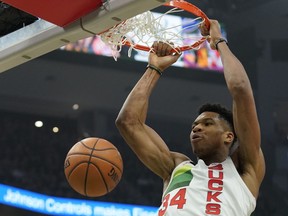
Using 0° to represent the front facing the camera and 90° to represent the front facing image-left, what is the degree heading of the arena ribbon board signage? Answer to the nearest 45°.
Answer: approximately 0°

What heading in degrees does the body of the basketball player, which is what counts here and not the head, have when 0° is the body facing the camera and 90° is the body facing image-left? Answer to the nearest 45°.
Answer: approximately 45°

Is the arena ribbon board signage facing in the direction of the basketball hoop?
yes

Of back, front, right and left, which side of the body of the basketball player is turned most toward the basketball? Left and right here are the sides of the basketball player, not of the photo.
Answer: right

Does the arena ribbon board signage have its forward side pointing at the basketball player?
yes

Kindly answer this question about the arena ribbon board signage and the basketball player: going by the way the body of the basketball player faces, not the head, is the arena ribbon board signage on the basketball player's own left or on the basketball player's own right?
on the basketball player's own right

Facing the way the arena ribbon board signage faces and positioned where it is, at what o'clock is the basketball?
The basketball is roughly at 12 o'clock from the arena ribbon board signage.
